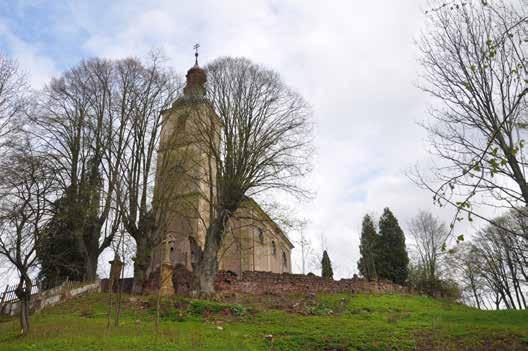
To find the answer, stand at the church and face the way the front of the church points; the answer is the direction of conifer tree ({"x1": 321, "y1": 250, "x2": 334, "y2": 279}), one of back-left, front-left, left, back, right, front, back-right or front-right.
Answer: back

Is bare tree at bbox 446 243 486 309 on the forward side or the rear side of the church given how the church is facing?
on the rear side

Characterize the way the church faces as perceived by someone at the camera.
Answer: facing the viewer and to the left of the viewer

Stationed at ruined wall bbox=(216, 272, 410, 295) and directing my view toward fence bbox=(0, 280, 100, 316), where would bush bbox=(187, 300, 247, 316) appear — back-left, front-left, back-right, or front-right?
front-left

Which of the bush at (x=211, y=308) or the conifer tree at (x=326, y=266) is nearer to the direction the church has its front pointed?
the bush

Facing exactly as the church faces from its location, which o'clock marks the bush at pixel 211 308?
The bush is roughly at 10 o'clock from the church.

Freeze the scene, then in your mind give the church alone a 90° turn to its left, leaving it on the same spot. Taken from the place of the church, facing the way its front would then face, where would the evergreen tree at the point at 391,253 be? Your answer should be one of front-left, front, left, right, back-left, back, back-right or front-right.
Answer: left
